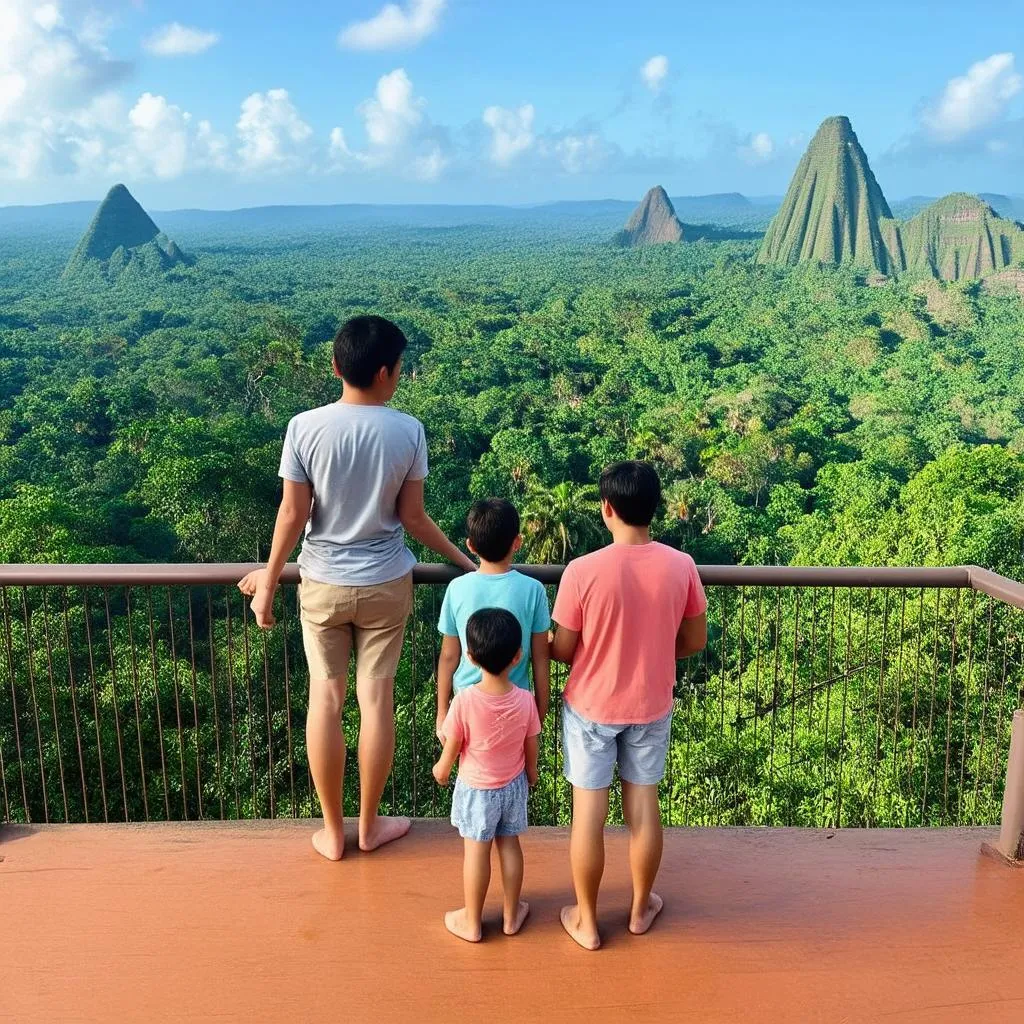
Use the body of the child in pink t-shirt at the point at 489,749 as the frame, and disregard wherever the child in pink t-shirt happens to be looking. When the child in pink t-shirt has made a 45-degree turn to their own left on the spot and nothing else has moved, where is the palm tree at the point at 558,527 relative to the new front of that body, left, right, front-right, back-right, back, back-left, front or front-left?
front-right

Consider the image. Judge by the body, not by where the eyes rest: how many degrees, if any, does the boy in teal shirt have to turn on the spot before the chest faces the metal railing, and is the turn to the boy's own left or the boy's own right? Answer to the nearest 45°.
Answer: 0° — they already face it

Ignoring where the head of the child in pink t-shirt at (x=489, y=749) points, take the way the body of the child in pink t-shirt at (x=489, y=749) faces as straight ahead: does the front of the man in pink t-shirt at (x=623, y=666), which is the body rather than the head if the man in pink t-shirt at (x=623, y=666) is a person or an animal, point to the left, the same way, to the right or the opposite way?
the same way

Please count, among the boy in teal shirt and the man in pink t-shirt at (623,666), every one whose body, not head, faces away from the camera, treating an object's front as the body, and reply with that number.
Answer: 2

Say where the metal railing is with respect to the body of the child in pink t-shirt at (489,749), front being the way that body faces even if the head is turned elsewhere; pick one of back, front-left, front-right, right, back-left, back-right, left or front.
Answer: front

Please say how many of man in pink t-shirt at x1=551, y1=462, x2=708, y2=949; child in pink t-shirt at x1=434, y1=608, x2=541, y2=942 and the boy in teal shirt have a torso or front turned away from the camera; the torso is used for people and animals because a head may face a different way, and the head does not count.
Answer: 3

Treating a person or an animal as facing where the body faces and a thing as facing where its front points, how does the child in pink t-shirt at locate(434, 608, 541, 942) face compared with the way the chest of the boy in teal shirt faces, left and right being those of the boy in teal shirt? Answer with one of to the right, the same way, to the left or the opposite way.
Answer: the same way

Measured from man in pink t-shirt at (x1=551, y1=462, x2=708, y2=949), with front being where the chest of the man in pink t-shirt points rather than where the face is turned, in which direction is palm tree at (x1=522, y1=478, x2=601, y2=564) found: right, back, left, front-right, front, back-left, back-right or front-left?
front

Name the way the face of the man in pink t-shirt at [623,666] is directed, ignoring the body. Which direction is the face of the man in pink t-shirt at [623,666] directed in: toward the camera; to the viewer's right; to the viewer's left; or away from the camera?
away from the camera

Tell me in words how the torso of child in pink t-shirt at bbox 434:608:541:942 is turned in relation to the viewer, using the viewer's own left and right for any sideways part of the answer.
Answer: facing away from the viewer

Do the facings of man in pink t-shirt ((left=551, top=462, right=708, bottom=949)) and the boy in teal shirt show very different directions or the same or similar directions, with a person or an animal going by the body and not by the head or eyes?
same or similar directions

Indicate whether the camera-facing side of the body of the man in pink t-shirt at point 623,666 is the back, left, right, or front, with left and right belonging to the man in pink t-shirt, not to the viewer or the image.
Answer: back

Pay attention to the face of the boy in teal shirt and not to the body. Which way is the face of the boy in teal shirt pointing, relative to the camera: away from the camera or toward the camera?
away from the camera

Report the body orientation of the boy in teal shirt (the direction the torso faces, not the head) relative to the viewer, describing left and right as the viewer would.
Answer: facing away from the viewer

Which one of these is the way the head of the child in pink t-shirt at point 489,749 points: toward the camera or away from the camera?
away from the camera
